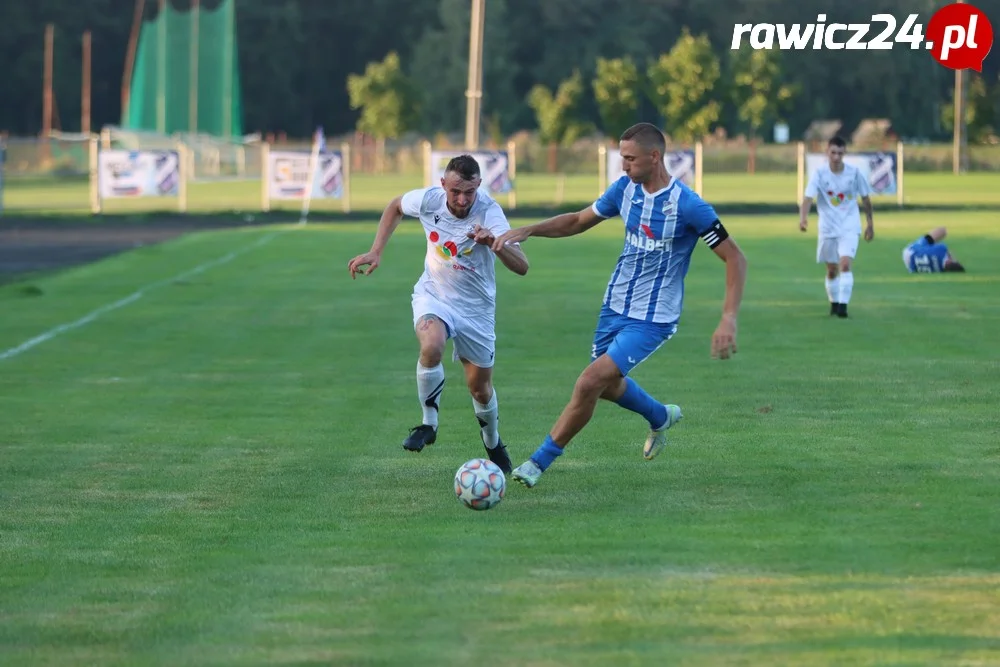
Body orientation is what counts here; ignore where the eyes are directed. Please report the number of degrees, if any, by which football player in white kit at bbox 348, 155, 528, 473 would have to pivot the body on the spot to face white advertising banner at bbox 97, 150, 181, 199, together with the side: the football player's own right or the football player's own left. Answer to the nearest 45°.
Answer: approximately 180°

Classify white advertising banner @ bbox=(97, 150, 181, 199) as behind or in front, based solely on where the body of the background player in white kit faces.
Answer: behind

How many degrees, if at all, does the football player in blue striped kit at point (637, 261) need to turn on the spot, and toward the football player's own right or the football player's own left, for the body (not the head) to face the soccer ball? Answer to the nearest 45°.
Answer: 0° — they already face it

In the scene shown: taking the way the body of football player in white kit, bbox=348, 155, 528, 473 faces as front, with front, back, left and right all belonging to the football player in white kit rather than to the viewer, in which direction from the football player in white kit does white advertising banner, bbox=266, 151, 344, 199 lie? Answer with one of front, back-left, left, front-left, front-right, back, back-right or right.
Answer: back

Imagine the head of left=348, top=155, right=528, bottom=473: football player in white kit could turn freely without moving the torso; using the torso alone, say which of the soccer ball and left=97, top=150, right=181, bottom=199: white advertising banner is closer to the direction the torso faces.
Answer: the soccer ball

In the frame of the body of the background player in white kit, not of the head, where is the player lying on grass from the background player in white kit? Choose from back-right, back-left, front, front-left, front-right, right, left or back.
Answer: back

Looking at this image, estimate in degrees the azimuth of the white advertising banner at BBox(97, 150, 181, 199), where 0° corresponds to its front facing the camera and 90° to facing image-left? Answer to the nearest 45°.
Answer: approximately 0°

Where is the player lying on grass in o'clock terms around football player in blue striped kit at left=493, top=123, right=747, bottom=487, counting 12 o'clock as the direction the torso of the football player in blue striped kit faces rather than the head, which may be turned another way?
The player lying on grass is roughly at 5 o'clock from the football player in blue striped kit.

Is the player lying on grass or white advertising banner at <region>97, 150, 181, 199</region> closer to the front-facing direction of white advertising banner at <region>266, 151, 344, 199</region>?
the player lying on grass
